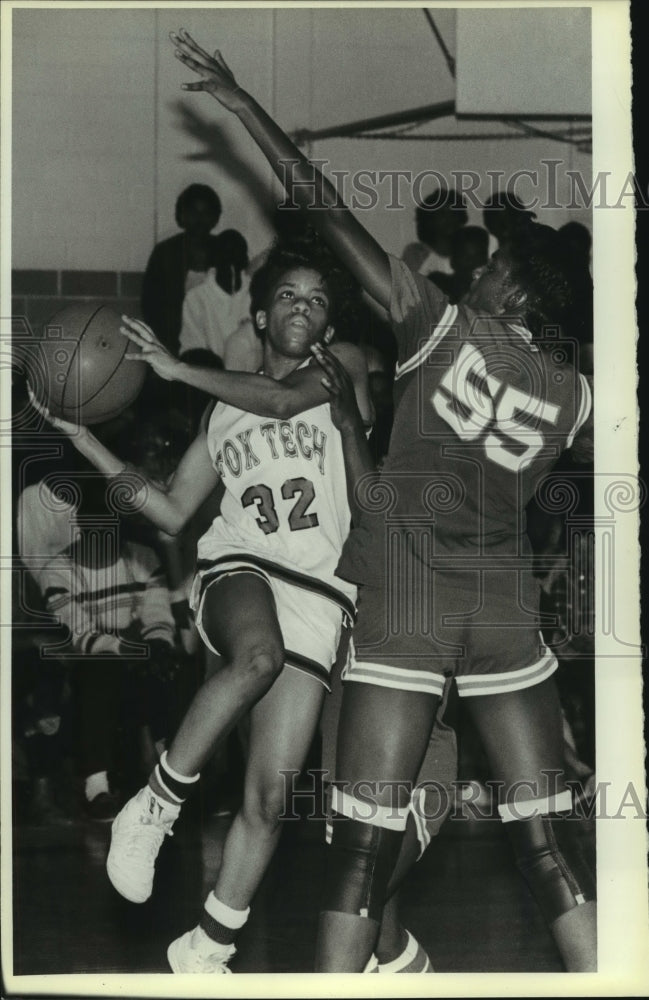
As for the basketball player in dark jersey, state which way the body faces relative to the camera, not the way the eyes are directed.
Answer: away from the camera

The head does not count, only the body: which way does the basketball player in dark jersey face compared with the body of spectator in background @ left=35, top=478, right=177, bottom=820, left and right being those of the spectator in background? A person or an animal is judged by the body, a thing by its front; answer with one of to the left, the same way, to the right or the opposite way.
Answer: the opposite way

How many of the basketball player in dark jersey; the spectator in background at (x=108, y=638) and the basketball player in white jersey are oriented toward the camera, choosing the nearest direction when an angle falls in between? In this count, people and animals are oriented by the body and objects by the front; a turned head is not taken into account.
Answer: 2

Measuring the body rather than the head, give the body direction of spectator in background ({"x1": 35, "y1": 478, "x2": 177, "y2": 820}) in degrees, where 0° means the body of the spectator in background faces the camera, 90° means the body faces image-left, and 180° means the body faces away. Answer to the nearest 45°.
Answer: approximately 0°
